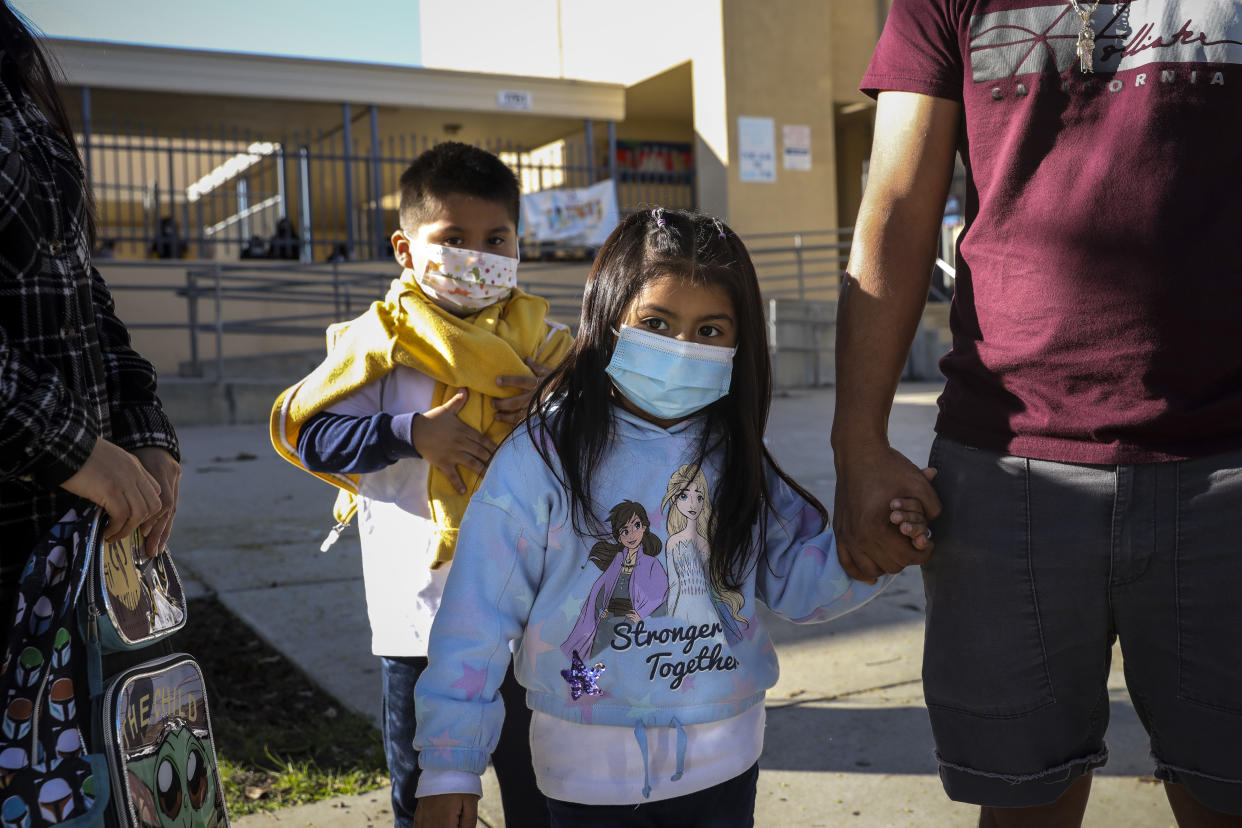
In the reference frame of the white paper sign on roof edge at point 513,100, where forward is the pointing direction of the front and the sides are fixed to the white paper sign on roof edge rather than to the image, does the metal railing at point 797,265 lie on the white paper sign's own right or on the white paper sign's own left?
on the white paper sign's own left

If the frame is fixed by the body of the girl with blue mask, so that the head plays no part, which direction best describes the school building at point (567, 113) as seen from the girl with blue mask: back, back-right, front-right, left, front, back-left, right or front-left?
back

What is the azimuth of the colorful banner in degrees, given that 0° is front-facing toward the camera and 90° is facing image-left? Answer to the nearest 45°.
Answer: approximately 0°

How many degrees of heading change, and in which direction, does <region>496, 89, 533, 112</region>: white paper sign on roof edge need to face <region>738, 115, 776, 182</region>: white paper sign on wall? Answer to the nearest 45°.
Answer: approximately 90° to its left

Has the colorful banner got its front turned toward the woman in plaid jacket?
yes

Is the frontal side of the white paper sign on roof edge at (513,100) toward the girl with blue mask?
yes

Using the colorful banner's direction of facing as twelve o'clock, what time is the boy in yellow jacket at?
The boy in yellow jacket is roughly at 12 o'clock from the colorful banner.
